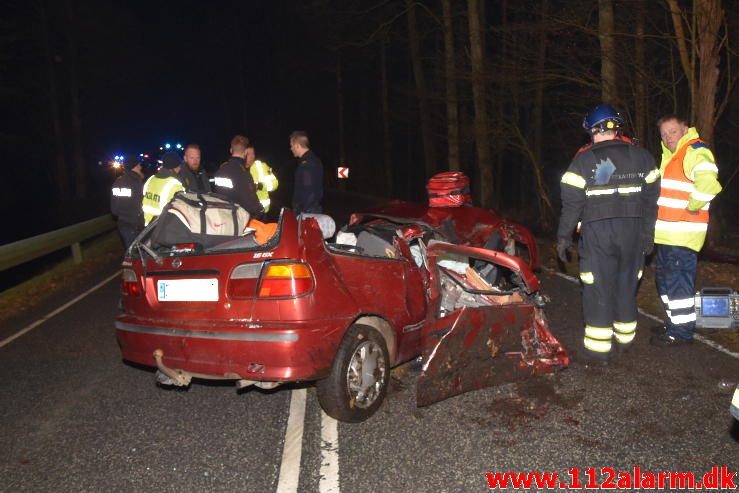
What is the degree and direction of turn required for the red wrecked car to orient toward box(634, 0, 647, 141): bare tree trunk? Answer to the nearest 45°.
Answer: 0° — it already faces it

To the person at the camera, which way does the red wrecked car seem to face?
facing away from the viewer and to the right of the viewer

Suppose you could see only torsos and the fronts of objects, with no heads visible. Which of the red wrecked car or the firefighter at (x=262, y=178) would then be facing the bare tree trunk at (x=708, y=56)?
the red wrecked car

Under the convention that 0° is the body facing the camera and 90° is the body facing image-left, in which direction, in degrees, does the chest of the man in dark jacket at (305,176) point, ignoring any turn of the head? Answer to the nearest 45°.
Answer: approximately 90°

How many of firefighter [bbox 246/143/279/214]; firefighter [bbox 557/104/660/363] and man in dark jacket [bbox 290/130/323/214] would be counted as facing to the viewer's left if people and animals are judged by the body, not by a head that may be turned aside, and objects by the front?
2

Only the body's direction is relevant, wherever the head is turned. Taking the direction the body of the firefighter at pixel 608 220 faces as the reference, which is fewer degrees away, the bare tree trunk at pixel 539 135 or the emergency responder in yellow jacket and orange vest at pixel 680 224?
the bare tree trunk

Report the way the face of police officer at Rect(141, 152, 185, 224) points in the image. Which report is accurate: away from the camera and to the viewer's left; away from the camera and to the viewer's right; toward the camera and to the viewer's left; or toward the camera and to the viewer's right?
away from the camera and to the viewer's right

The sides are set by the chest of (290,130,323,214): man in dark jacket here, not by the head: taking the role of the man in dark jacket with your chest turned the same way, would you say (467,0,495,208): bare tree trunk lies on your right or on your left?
on your right

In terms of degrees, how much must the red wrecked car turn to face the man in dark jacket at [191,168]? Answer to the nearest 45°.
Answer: approximately 45° to its left

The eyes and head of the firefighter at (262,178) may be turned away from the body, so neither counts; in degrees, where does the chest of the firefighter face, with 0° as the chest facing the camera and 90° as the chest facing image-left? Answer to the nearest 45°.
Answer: approximately 90°

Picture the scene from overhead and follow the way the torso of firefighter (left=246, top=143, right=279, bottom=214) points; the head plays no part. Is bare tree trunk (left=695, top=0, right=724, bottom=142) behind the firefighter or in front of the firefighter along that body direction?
behind

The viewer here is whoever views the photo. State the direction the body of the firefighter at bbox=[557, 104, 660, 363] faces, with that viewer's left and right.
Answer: facing away from the viewer

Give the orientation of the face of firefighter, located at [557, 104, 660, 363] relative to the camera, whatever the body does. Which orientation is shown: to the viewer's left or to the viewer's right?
to the viewer's left
